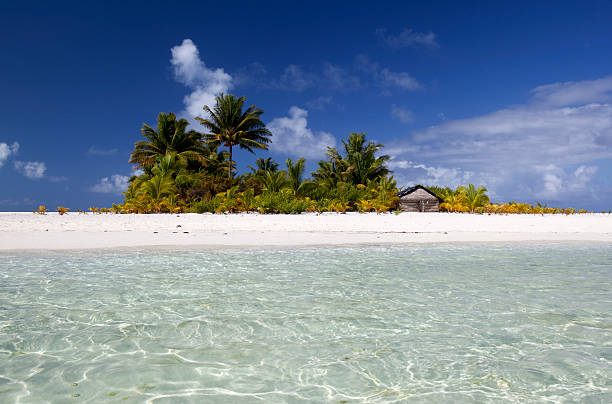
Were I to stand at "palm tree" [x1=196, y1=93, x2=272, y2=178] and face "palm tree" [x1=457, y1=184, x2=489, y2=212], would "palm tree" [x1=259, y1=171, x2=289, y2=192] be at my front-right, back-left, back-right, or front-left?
front-right

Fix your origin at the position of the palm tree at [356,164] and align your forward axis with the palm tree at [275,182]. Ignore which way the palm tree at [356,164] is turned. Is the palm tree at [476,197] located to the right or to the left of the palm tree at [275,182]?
left

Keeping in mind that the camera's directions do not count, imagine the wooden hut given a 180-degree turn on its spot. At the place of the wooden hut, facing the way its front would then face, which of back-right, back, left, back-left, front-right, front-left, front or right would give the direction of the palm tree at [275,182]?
back-left

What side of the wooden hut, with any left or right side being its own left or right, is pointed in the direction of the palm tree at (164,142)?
right

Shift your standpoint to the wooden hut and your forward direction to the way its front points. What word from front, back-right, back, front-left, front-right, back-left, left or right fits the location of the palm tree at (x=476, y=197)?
front-left

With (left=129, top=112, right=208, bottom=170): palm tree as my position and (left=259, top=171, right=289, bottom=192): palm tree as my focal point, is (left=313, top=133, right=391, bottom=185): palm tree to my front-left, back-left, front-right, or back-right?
front-left

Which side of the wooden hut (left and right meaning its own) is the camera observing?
front

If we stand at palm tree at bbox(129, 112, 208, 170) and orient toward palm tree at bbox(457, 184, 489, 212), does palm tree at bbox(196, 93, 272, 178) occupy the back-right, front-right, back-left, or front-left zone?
front-left

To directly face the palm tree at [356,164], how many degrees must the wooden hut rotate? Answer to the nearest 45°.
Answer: approximately 135° to its right
